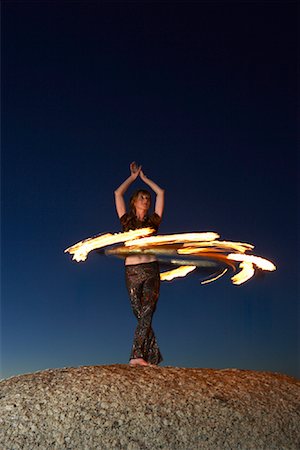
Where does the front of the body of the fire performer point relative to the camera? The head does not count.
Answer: toward the camera
